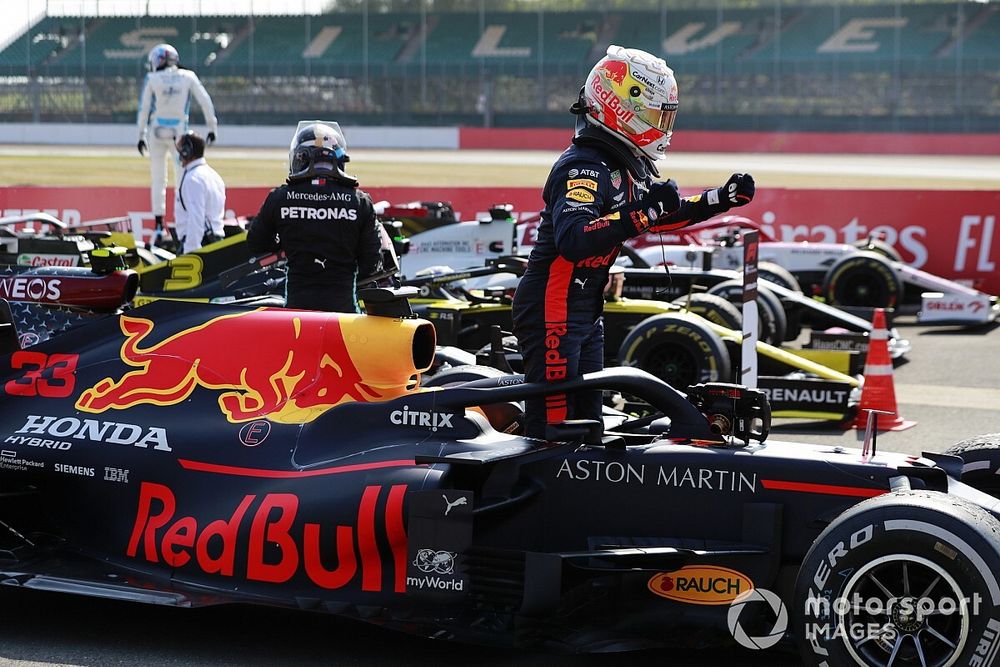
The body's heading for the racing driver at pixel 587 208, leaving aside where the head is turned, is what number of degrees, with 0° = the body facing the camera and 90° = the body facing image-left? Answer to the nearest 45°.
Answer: approximately 270°

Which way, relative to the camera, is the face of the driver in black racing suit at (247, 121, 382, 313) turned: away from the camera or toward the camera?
away from the camera

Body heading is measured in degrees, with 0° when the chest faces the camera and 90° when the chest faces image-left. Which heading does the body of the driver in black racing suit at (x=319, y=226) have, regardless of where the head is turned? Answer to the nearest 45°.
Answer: approximately 180°

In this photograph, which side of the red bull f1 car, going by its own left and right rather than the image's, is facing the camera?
right

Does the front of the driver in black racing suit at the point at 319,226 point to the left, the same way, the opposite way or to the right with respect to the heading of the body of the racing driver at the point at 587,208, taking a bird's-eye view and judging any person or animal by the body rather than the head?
to the left

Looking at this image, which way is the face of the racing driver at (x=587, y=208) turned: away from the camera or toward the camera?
toward the camera

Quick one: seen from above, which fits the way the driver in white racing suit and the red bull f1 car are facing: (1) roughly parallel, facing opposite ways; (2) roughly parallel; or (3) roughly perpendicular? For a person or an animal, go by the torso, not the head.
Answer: roughly perpendicular

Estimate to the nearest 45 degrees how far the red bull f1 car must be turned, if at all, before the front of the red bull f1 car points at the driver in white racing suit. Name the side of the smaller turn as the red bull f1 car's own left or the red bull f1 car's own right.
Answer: approximately 90° to the red bull f1 car's own left

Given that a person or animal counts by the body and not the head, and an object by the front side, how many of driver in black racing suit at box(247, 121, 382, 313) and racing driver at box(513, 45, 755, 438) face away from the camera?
1

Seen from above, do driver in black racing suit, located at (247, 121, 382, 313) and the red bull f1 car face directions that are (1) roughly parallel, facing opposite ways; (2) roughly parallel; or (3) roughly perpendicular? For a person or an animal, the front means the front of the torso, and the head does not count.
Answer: roughly perpendicular

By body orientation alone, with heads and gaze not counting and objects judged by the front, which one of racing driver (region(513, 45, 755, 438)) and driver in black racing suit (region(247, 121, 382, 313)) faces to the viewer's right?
the racing driver
